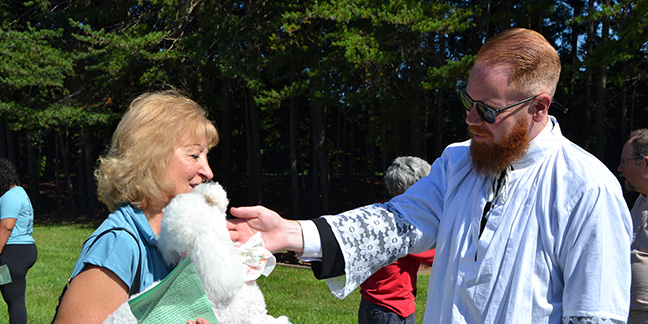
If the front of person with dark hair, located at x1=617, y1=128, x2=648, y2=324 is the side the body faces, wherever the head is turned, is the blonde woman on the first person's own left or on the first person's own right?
on the first person's own left

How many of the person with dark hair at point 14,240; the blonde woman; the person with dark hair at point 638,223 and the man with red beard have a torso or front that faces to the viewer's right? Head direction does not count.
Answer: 1

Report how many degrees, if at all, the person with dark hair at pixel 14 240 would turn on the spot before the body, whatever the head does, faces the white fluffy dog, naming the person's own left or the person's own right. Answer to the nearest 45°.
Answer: approximately 90° to the person's own left

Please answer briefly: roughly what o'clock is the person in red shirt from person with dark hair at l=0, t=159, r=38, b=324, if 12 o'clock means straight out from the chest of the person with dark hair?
The person in red shirt is roughly at 8 o'clock from the person with dark hair.

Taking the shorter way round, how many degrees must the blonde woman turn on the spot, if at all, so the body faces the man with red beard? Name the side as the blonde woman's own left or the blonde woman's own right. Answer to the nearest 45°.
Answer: approximately 45° to the blonde woman's own right

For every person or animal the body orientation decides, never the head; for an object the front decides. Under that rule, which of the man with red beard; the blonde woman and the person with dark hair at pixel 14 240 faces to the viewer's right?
the blonde woman

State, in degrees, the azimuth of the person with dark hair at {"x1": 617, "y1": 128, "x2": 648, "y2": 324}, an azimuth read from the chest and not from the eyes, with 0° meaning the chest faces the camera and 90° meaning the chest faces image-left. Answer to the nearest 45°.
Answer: approximately 90°

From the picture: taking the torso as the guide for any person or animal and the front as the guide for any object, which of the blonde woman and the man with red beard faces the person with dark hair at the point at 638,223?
the blonde woman

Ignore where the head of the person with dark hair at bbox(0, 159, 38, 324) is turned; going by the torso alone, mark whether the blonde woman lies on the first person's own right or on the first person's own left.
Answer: on the first person's own left

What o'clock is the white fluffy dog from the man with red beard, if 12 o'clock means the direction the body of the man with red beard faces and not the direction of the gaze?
The white fluffy dog is roughly at 1 o'clock from the man with red beard.

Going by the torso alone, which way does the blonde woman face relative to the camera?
to the viewer's right

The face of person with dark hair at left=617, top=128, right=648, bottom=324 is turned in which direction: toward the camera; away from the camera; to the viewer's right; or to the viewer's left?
to the viewer's left

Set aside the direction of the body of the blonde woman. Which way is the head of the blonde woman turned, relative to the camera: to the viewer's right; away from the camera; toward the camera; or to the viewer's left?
to the viewer's right

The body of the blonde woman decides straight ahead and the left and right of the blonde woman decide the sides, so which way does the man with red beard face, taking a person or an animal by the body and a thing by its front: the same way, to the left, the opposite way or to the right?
the opposite way
